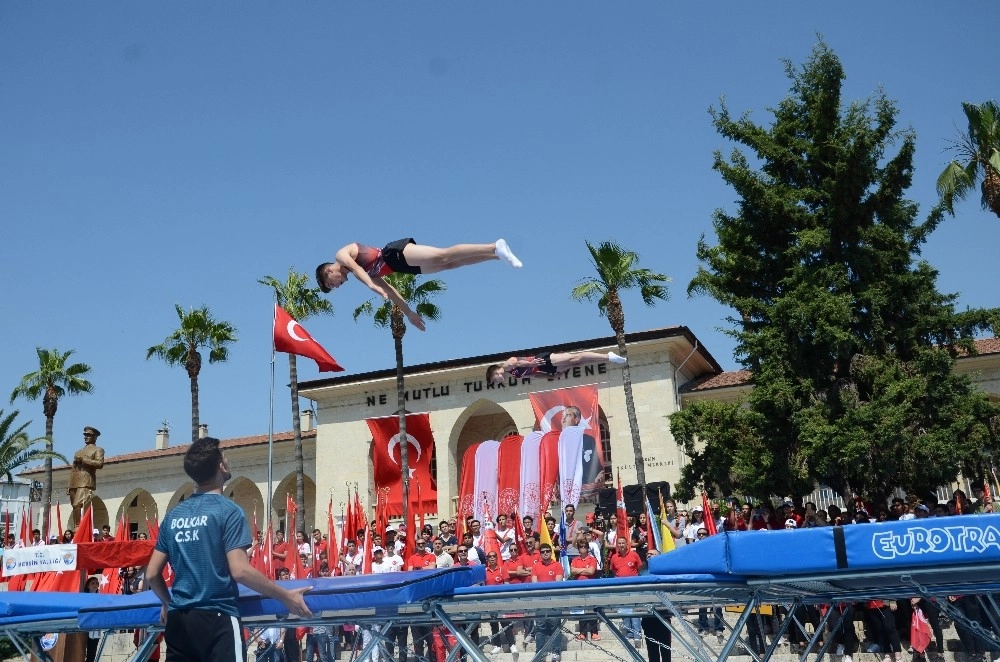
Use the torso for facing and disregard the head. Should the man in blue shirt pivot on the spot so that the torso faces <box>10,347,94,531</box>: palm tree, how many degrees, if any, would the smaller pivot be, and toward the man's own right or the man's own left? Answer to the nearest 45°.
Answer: approximately 45° to the man's own left

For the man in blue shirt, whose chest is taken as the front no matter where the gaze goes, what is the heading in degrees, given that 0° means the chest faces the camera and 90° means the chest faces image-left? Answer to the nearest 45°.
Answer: approximately 225°

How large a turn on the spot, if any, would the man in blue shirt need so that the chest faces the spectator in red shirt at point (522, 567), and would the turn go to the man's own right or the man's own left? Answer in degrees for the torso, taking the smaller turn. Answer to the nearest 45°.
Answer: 0° — they already face them

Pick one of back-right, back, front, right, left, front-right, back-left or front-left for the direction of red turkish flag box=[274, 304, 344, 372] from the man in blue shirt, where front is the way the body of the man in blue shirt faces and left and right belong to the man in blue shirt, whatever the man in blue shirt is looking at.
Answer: front-left

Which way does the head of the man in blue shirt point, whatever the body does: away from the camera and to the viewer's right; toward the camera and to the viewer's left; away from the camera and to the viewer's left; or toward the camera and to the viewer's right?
away from the camera and to the viewer's right

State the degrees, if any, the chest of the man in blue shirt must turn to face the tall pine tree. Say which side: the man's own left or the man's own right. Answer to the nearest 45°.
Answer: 0° — they already face it
